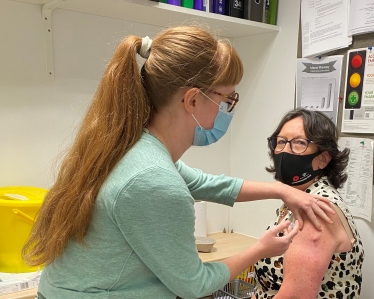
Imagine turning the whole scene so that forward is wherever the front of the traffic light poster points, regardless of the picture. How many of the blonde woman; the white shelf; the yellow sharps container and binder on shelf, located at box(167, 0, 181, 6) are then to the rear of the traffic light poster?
0

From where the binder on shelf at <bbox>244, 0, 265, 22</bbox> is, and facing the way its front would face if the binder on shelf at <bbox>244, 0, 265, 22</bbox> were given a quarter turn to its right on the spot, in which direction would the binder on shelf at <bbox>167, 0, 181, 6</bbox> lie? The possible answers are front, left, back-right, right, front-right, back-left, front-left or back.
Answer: front-left

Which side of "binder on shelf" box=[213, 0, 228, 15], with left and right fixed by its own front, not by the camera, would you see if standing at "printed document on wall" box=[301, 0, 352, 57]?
left

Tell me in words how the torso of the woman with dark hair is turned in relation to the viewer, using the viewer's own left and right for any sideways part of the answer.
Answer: facing to the left of the viewer

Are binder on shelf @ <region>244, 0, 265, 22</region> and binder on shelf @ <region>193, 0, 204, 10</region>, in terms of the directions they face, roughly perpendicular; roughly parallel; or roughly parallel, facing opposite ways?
roughly parallel

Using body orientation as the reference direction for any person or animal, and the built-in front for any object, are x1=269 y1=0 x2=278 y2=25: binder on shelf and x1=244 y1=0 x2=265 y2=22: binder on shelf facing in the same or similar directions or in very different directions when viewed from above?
same or similar directions

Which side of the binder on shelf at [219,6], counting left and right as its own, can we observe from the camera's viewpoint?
front

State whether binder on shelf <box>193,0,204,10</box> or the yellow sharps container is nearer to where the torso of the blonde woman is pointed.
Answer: the binder on shelf

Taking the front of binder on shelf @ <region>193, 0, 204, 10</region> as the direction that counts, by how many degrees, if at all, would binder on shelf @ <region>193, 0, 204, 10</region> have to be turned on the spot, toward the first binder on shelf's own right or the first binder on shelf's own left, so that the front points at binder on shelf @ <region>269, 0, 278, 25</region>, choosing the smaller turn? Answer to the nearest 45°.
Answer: approximately 135° to the first binder on shelf's own left

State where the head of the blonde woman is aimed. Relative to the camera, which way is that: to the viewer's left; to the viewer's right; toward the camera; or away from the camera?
to the viewer's right

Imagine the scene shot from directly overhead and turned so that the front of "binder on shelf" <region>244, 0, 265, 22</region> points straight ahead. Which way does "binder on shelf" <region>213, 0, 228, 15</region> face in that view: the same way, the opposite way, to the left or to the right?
the same way

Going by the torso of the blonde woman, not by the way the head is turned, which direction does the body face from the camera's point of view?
to the viewer's right

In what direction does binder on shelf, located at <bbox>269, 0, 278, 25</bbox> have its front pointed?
toward the camera

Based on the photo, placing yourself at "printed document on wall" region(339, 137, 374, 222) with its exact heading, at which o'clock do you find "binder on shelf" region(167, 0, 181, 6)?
The binder on shelf is roughly at 1 o'clock from the printed document on wall.
